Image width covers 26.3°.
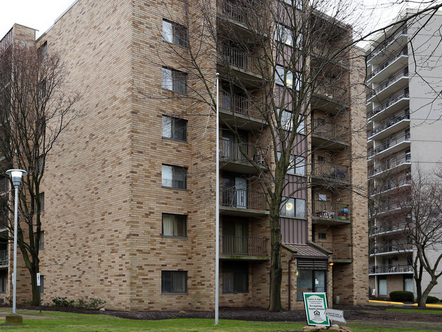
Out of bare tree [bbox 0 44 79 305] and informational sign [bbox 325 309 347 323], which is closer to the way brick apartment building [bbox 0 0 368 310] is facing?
the informational sign

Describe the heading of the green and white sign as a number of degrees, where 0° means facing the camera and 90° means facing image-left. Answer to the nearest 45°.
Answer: approximately 0°

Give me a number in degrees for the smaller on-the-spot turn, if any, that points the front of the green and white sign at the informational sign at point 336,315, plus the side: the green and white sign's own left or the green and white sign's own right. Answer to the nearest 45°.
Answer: approximately 45° to the green and white sign's own left

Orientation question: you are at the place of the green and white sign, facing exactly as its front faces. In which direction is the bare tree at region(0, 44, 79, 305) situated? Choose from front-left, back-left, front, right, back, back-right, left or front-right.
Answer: back-right
